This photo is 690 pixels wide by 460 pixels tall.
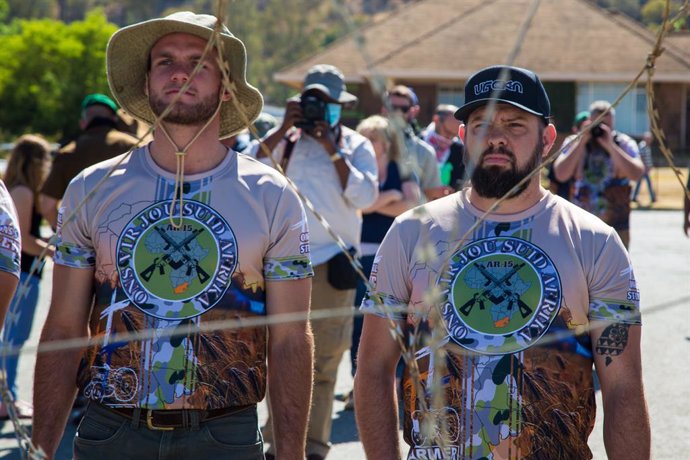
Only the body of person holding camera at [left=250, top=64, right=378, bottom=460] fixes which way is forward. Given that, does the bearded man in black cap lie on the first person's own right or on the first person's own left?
on the first person's own left

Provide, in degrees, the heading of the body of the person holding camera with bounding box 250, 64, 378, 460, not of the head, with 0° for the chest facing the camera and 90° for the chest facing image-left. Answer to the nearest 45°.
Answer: approximately 45°

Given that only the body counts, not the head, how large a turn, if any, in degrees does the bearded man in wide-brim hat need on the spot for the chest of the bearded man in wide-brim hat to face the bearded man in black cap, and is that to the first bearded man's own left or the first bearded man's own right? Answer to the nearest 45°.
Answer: approximately 45° to the first bearded man's own left

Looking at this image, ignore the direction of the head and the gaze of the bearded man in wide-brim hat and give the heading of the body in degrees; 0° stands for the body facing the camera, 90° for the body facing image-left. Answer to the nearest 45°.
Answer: approximately 0°

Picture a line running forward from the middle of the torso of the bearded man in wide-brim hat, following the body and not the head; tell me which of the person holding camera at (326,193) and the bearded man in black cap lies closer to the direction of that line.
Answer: the bearded man in black cap

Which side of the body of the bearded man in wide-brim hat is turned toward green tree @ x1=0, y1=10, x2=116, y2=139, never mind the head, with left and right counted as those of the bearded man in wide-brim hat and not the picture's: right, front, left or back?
back

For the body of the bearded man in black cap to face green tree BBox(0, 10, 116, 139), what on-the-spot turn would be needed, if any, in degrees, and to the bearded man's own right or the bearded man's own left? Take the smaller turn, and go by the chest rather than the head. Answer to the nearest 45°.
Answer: approximately 135° to the bearded man's own right

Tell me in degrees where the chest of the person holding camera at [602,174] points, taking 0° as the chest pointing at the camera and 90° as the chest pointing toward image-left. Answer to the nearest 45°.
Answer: approximately 0°

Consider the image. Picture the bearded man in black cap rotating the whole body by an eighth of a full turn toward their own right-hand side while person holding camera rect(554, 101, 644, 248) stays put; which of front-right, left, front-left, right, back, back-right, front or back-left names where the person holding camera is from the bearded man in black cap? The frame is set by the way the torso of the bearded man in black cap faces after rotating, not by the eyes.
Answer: back-right

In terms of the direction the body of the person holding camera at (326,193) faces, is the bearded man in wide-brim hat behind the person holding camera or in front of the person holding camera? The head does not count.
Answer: in front

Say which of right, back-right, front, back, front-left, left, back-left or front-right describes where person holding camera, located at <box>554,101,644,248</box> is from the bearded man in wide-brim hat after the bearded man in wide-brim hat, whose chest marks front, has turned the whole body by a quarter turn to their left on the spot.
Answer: front-left
